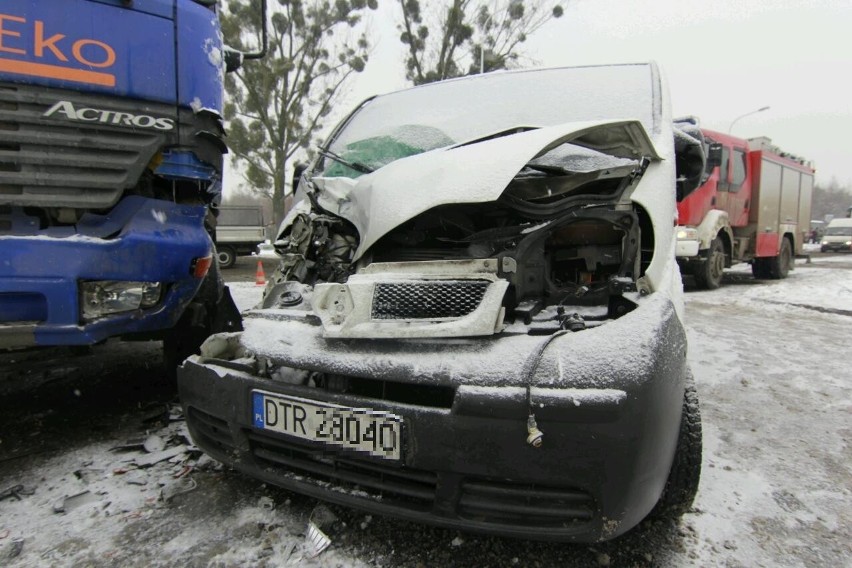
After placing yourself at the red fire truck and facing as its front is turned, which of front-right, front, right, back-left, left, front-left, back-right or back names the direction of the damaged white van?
front-left

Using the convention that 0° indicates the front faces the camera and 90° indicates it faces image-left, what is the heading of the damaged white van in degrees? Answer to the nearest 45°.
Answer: approximately 45°

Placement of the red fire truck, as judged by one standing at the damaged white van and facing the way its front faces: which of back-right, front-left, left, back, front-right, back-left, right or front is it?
back

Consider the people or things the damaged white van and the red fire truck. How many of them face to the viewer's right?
0

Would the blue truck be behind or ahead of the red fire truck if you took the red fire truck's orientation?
ahead

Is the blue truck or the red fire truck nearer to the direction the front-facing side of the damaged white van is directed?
the blue truck

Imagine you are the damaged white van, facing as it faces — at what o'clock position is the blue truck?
The blue truck is roughly at 2 o'clock from the damaged white van.
